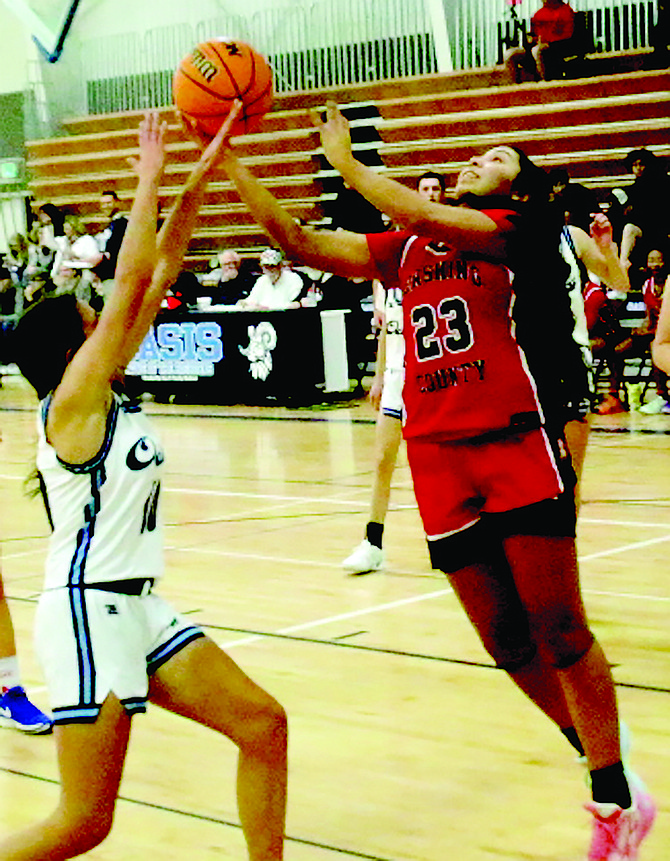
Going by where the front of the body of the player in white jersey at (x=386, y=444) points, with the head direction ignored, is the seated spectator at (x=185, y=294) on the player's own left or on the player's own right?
on the player's own right

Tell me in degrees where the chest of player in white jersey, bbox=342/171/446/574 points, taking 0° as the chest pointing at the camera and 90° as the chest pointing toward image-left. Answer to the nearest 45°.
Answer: approximately 45°

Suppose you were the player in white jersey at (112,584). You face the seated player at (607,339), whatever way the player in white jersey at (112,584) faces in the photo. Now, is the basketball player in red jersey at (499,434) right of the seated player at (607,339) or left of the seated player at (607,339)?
right

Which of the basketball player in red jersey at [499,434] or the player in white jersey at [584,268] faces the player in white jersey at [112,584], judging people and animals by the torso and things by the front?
the basketball player in red jersey

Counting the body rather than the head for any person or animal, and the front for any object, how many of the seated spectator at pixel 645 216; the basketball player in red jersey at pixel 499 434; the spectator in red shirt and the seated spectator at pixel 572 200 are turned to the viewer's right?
0

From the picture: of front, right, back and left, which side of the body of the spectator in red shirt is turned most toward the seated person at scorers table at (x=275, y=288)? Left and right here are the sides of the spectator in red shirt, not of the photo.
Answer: front

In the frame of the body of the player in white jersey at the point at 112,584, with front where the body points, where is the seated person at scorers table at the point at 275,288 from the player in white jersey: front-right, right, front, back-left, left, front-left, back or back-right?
left
